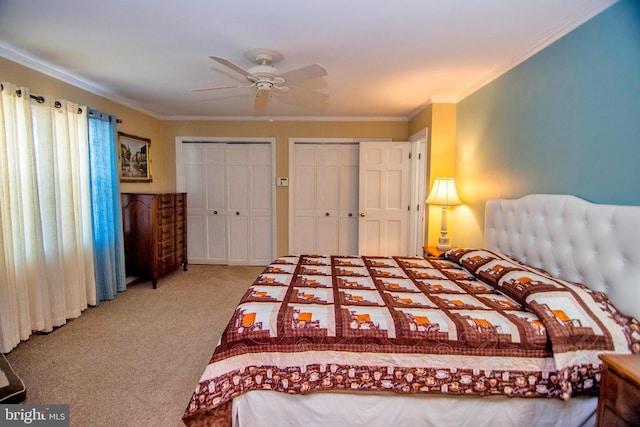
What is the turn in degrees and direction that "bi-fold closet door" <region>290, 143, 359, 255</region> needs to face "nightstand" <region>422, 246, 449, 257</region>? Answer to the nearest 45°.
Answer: approximately 45° to its left

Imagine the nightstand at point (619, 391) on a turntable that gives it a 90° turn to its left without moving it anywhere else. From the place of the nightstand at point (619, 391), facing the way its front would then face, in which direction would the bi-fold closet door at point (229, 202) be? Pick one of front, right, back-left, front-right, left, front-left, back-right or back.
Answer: back-right

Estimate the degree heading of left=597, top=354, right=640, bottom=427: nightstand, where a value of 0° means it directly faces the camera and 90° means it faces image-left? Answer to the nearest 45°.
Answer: approximately 45°

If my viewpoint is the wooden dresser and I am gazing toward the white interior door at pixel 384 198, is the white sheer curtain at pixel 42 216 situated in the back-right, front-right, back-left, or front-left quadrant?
back-right

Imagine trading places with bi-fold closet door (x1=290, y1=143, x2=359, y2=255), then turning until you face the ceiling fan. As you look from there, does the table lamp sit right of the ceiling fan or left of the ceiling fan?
left

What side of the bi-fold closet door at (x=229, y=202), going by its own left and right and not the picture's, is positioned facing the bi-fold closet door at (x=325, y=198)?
left

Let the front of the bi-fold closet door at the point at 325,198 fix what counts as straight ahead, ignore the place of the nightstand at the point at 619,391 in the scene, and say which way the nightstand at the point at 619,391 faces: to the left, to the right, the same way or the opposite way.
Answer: to the right

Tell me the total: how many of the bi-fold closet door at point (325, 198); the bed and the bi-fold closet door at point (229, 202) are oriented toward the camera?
2

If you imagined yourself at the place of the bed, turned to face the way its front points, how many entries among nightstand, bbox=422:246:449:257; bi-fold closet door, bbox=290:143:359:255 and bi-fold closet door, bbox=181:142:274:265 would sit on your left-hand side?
0

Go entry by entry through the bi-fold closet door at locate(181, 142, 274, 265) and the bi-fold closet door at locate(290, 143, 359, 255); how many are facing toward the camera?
2

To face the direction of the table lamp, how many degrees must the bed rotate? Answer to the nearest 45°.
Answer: approximately 90° to its right

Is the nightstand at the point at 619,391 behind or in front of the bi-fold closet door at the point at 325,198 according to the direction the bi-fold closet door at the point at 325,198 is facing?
in front

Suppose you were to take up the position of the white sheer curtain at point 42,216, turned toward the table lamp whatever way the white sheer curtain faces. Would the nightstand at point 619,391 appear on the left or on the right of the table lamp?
right

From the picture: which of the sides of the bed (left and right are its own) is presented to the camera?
left

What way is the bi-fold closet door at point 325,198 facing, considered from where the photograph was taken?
facing the viewer

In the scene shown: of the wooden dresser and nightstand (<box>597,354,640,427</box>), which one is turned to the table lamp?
the wooden dresser

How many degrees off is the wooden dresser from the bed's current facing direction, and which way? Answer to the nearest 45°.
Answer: approximately 45° to its right

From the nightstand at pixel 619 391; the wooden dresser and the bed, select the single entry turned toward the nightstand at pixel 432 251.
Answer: the wooden dresser

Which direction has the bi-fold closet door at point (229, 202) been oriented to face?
toward the camera

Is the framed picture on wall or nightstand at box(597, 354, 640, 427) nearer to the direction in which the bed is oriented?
the framed picture on wall

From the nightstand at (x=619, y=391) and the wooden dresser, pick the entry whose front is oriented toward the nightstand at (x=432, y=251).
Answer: the wooden dresser
